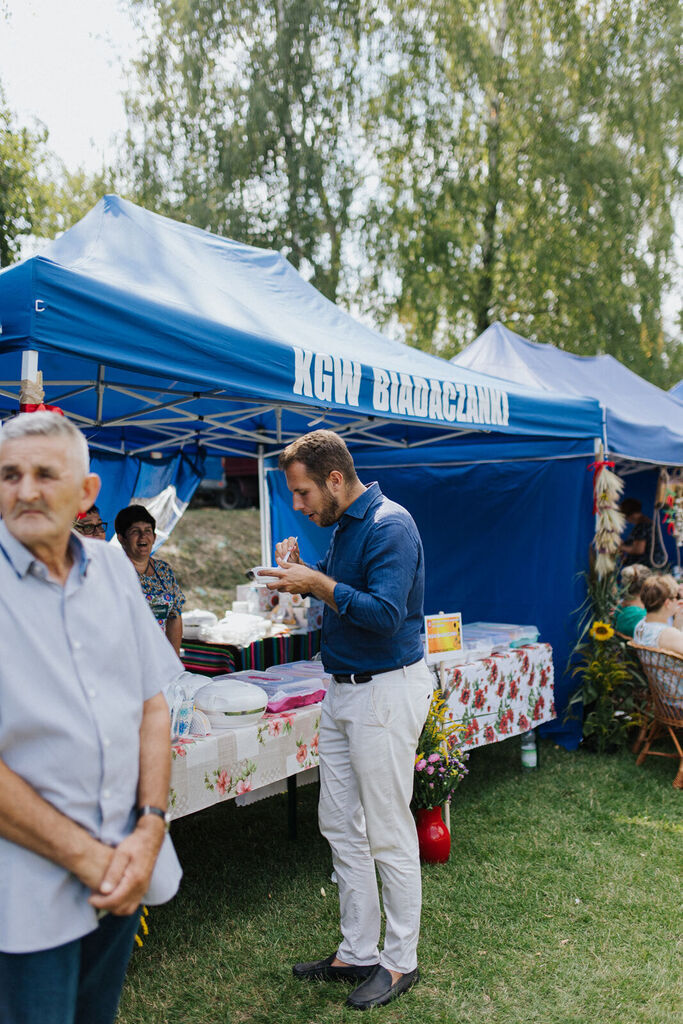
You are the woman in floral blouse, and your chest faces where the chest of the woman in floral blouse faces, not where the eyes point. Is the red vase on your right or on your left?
on your left

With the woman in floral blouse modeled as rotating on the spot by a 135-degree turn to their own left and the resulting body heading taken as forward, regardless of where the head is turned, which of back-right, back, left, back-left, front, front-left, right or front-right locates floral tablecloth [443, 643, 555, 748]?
front-right

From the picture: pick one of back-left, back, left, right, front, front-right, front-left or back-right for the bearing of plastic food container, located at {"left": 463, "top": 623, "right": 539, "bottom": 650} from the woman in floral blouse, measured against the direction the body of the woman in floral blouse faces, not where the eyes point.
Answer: left

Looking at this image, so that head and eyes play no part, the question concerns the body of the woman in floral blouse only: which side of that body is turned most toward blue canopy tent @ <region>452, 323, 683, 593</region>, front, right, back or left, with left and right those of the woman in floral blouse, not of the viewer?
left

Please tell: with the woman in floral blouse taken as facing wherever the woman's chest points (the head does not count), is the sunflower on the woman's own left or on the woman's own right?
on the woman's own left

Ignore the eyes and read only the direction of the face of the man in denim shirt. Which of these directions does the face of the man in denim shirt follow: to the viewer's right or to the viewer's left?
to the viewer's left

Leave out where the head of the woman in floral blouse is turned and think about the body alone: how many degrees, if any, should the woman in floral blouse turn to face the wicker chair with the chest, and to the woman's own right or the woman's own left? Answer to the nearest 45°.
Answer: approximately 90° to the woman's own left

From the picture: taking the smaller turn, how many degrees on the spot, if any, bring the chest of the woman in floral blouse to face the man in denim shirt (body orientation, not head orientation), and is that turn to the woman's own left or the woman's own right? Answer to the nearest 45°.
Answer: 0° — they already face them

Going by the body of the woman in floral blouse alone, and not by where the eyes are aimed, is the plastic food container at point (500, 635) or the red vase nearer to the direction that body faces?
the red vase

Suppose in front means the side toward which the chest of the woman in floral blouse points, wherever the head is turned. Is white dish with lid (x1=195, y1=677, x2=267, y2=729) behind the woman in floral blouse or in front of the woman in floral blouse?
in front

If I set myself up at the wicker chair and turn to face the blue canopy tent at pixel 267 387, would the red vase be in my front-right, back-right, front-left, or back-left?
front-left

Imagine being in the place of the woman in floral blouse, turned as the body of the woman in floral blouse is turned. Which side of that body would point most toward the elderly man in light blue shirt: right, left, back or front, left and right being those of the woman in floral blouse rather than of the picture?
front

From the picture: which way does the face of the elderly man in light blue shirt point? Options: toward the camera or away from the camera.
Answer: toward the camera

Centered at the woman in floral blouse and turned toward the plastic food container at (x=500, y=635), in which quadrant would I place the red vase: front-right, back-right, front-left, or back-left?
front-right

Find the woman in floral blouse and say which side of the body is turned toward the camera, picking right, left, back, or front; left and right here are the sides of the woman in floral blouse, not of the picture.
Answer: front

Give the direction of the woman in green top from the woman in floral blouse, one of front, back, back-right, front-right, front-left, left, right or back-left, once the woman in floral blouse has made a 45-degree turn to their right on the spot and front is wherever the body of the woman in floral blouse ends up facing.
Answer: back-left
